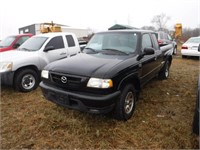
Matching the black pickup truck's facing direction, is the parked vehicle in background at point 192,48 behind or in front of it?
behind

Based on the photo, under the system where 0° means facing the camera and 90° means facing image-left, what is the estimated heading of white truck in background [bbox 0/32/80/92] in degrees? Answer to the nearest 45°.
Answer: approximately 45°

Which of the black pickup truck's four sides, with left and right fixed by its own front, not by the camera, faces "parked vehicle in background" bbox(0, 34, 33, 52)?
right

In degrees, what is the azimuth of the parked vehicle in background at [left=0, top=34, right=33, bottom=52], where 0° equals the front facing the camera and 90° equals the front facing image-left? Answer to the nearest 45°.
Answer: approximately 45°

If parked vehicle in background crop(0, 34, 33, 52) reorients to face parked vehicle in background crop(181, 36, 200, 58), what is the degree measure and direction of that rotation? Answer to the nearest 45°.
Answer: approximately 135° to its left

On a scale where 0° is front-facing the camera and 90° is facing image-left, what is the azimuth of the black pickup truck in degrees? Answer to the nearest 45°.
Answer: approximately 45°

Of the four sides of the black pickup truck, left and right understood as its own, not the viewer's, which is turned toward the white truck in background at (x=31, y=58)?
right
